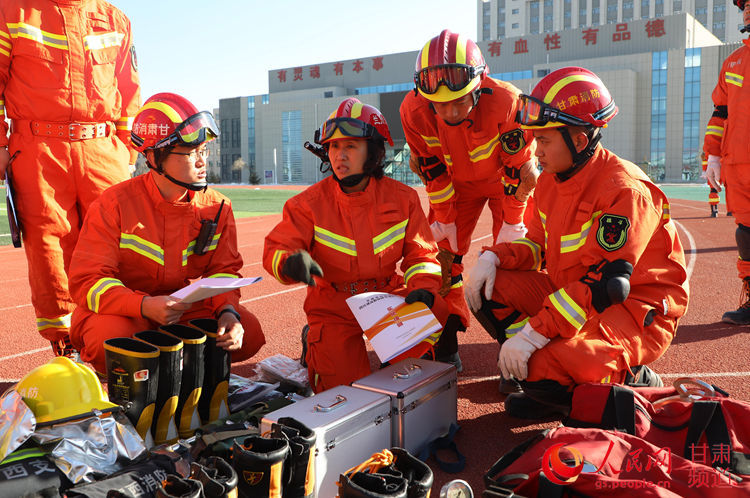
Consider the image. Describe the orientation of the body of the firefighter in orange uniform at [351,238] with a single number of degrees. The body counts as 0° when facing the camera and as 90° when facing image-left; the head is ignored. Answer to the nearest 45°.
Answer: approximately 0°

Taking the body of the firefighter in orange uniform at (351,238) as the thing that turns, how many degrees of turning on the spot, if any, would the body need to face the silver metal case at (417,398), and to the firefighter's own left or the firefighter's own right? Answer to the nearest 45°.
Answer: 0° — they already face it

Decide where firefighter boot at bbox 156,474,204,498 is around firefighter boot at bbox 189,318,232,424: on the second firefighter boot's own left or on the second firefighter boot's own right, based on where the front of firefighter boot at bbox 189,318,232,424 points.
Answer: on the second firefighter boot's own right

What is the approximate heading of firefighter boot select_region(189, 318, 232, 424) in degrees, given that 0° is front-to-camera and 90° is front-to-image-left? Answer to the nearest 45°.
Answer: approximately 315°

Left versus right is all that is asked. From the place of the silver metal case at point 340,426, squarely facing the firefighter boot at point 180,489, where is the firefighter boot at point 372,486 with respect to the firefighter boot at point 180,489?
left

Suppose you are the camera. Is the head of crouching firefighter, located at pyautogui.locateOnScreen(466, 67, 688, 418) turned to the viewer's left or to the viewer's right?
to the viewer's left

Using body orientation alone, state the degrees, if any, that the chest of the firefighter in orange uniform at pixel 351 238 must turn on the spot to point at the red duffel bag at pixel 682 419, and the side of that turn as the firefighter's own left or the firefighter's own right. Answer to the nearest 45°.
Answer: approximately 45° to the firefighter's own left
